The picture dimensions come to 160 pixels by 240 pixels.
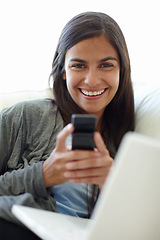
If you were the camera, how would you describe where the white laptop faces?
facing away from the viewer and to the left of the viewer
